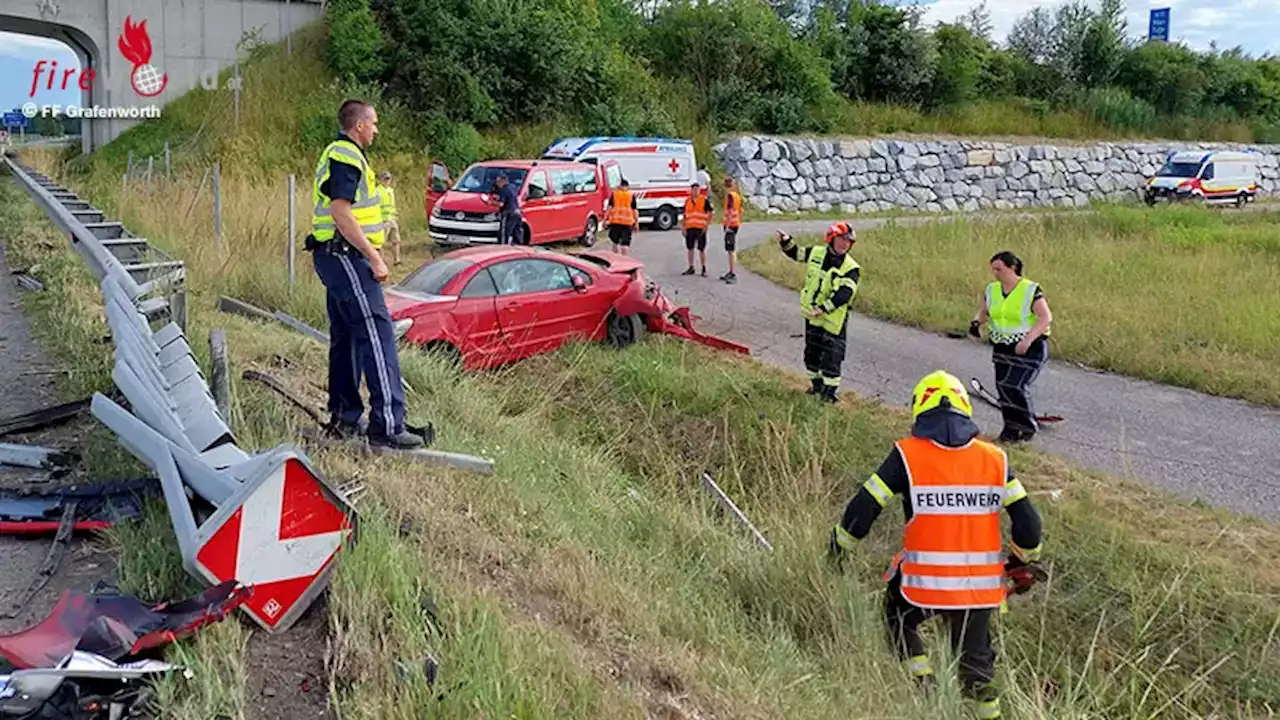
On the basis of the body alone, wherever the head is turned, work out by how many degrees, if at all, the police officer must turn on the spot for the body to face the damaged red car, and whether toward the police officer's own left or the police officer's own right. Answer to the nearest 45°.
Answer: approximately 90° to the police officer's own left

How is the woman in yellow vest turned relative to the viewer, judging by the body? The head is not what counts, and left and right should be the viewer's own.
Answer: facing the viewer and to the left of the viewer

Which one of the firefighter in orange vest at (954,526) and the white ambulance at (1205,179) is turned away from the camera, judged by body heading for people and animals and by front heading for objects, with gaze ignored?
the firefighter in orange vest

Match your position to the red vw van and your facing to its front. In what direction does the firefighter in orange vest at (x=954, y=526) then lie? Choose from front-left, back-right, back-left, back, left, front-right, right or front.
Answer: front-left

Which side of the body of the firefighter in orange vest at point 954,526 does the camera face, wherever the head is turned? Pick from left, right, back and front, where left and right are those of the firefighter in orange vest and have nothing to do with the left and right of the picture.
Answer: back

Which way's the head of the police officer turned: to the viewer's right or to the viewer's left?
to the viewer's right

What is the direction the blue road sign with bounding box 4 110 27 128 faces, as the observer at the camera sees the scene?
facing the viewer

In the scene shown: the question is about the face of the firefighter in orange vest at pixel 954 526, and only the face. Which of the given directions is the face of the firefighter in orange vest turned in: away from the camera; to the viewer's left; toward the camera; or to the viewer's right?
away from the camera

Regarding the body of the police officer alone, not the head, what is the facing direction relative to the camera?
to the viewer's right
